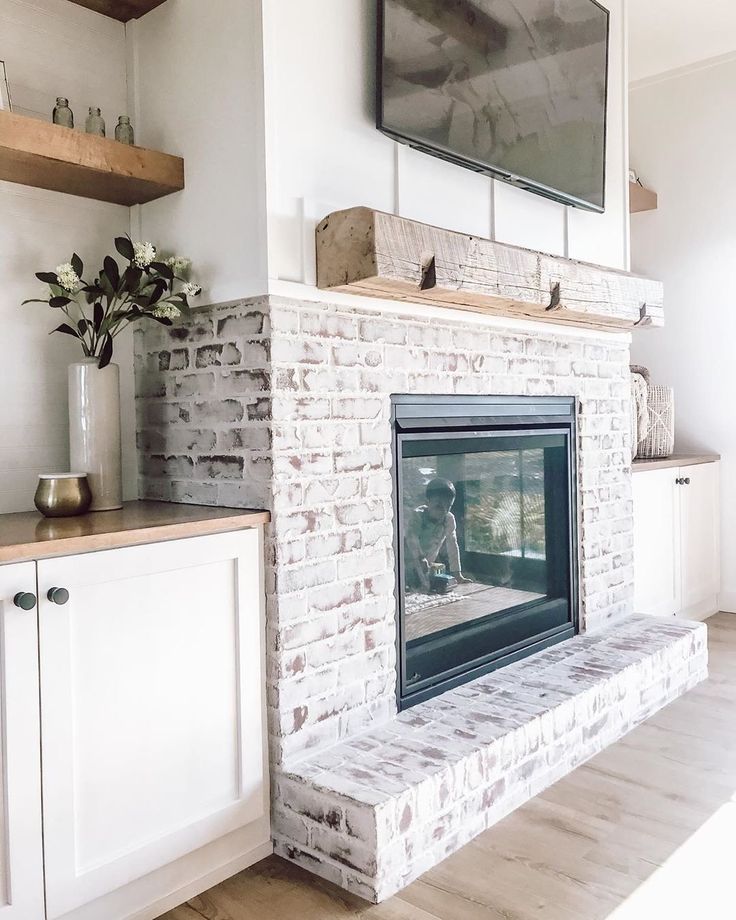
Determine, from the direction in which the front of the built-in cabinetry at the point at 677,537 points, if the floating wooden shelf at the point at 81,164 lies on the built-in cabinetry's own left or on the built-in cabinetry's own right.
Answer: on the built-in cabinetry's own right

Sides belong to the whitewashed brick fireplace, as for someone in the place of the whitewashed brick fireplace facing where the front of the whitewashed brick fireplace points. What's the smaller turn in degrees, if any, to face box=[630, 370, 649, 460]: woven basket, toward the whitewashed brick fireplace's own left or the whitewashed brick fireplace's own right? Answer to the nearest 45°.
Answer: approximately 90° to the whitewashed brick fireplace's own left

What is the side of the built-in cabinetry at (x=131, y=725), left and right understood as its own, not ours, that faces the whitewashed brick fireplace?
left

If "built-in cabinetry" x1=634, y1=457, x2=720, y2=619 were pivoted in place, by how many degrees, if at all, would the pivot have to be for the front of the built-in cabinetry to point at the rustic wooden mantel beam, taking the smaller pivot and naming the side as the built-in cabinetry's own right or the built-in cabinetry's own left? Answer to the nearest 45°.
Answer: approximately 45° to the built-in cabinetry's own right

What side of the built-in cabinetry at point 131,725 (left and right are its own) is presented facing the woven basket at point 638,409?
left
